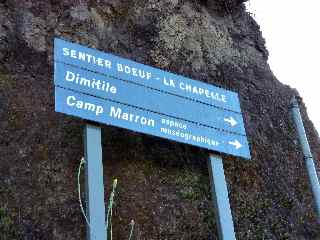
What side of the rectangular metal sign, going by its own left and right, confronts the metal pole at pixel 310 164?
left

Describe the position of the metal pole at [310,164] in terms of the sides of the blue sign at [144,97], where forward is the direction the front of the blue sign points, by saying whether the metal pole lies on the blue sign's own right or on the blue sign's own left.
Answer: on the blue sign's own left

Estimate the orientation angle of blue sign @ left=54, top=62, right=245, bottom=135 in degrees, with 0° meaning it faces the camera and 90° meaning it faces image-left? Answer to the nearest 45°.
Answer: approximately 315°

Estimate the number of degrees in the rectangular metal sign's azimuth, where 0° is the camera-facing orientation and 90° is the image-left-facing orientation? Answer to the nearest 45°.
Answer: approximately 315°
